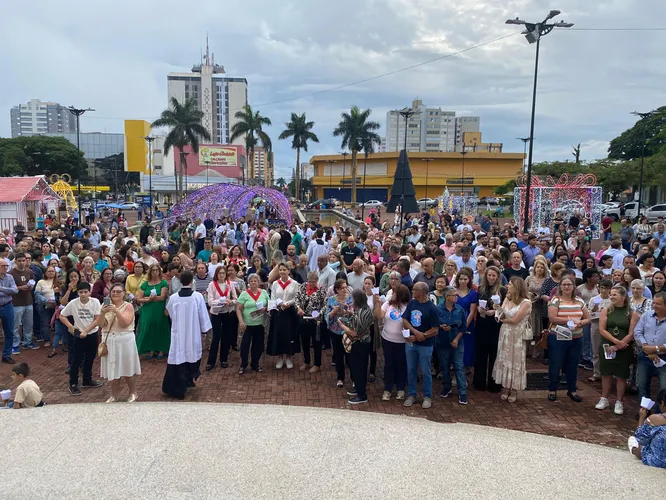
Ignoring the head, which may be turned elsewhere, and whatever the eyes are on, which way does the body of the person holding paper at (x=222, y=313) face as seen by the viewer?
toward the camera

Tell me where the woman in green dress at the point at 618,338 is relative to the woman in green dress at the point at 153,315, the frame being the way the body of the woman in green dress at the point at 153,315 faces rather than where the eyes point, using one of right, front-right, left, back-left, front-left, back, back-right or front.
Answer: front-left

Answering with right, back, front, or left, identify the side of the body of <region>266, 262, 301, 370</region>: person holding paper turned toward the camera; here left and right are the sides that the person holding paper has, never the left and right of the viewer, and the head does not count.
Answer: front

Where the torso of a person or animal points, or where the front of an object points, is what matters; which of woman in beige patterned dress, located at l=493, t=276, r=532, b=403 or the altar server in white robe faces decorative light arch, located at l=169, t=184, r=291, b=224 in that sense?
the altar server in white robe

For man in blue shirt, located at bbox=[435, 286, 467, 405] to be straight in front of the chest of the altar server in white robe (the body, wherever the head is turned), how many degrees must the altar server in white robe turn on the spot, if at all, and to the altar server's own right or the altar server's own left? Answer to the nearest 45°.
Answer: approximately 90° to the altar server's own right

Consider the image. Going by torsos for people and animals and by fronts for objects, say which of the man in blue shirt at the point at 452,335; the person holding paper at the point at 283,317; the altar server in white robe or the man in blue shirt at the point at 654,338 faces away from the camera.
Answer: the altar server in white robe

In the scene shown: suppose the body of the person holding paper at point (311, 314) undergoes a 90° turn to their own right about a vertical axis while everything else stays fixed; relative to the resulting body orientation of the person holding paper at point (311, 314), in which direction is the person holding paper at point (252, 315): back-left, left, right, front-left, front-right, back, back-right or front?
front

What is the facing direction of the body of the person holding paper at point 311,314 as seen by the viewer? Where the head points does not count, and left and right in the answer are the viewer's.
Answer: facing the viewer
